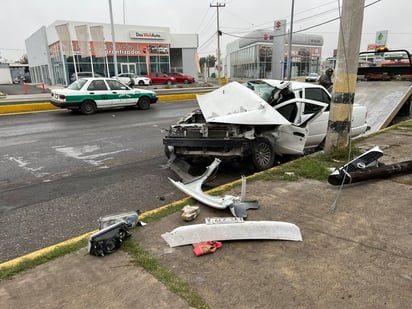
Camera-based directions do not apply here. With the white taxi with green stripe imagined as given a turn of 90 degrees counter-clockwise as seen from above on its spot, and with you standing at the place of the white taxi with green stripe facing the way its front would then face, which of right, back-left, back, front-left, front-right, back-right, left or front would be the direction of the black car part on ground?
back-left

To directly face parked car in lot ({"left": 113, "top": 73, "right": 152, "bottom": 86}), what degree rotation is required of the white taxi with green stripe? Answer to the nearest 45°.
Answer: approximately 45° to its left

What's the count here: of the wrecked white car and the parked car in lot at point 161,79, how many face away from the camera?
0

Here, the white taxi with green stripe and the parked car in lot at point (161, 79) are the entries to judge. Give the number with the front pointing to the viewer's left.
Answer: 0

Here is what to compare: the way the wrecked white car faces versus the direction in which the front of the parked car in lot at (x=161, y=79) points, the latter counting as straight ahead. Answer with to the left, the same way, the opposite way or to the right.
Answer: to the right

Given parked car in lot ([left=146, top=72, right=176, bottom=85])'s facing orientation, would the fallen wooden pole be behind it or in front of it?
in front

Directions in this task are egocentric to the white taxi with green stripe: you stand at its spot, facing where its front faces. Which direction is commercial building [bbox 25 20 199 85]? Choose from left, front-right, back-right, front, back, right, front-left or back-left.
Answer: front-left

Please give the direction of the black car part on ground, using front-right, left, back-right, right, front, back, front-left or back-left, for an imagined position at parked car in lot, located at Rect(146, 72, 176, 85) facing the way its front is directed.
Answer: front-right

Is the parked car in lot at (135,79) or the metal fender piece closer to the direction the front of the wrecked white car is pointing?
the metal fender piece

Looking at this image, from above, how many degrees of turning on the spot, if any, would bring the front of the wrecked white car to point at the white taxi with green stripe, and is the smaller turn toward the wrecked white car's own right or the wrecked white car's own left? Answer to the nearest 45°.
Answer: approximately 90° to the wrecked white car's own right

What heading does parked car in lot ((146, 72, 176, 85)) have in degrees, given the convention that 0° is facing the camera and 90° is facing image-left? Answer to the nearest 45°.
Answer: approximately 315°

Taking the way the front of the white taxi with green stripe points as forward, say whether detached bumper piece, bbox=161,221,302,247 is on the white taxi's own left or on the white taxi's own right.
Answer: on the white taxi's own right

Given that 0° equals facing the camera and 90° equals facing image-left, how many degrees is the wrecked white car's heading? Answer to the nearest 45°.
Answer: approximately 45°

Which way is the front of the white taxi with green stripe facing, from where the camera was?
facing away from the viewer and to the right of the viewer

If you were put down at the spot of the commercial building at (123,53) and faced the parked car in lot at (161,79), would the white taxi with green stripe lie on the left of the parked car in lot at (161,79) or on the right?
right
